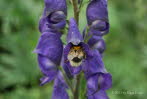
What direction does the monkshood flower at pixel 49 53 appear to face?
to the viewer's left

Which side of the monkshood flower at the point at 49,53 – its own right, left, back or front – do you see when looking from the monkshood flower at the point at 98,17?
back

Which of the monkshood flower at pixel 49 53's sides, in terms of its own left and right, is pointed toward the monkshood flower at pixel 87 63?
back

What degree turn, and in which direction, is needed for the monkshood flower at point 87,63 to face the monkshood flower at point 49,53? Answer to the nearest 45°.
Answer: approximately 90° to its right

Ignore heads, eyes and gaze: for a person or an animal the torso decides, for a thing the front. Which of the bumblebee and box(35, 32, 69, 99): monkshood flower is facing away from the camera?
the bumblebee

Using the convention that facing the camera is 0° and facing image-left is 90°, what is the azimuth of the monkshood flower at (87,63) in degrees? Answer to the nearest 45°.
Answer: approximately 0°

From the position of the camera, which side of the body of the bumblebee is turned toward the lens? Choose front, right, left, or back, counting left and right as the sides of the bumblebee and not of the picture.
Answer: back

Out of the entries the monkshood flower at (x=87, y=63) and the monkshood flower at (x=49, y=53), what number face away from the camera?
0

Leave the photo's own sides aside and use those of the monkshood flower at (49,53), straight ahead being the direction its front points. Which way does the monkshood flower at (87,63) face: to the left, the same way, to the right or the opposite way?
to the left
